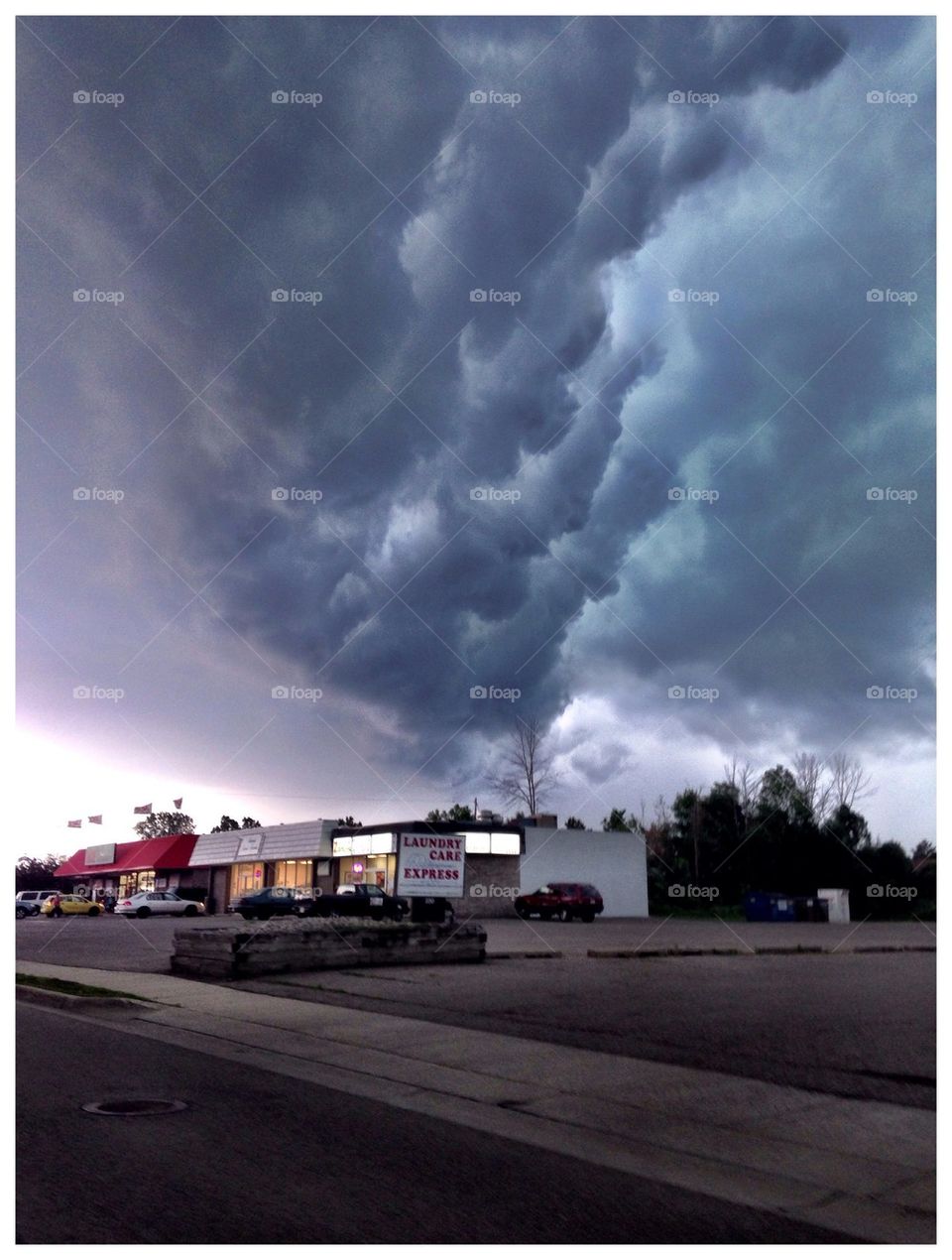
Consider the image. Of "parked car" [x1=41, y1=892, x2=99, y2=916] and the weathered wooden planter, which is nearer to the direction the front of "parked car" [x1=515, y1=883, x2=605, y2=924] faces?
the parked car

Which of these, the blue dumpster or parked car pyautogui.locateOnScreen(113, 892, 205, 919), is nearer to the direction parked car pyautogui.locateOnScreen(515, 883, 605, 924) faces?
the parked car

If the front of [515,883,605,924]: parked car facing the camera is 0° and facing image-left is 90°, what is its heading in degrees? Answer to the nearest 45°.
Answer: approximately 135°

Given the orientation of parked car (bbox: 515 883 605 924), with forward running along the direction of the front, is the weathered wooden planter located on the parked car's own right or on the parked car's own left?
on the parked car's own left
